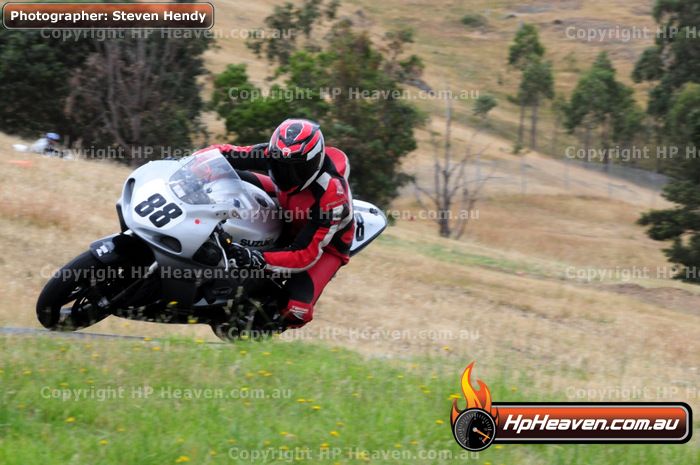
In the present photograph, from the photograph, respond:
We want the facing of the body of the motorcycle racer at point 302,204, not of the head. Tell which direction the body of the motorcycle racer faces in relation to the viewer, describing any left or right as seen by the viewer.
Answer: facing the viewer and to the left of the viewer

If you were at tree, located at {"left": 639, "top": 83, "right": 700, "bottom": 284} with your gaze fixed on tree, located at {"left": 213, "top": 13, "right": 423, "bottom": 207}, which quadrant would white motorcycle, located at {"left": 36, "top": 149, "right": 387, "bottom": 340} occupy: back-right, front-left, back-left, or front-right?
front-left

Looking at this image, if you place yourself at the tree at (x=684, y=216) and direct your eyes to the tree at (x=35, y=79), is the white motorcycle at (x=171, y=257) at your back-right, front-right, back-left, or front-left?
front-left

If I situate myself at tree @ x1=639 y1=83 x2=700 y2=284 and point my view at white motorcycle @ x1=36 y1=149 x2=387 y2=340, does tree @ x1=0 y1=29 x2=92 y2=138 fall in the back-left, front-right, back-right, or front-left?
front-right

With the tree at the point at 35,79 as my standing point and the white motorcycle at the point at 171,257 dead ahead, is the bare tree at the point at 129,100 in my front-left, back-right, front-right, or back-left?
front-left

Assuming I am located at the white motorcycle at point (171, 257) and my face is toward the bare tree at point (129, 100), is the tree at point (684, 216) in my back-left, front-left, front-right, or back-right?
front-right

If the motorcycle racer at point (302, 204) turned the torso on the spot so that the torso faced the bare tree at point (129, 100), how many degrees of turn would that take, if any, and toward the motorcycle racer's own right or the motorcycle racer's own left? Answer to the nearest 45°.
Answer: approximately 135° to the motorcycle racer's own right

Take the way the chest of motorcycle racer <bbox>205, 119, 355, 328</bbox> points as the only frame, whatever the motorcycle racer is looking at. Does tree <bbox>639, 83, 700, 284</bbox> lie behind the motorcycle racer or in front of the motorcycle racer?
behind

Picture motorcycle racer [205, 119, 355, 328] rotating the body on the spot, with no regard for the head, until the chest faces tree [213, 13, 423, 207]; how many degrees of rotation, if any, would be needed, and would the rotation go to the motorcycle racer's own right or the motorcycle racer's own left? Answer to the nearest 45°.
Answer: approximately 135° to the motorcycle racer's own right

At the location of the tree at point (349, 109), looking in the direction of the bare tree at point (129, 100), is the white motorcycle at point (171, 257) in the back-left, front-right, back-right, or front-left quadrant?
front-left

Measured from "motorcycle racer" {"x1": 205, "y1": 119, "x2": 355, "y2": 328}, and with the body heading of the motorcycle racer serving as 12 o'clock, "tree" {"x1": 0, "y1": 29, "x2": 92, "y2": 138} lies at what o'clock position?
The tree is roughly at 4 o'clock from the motorcycle racer.
